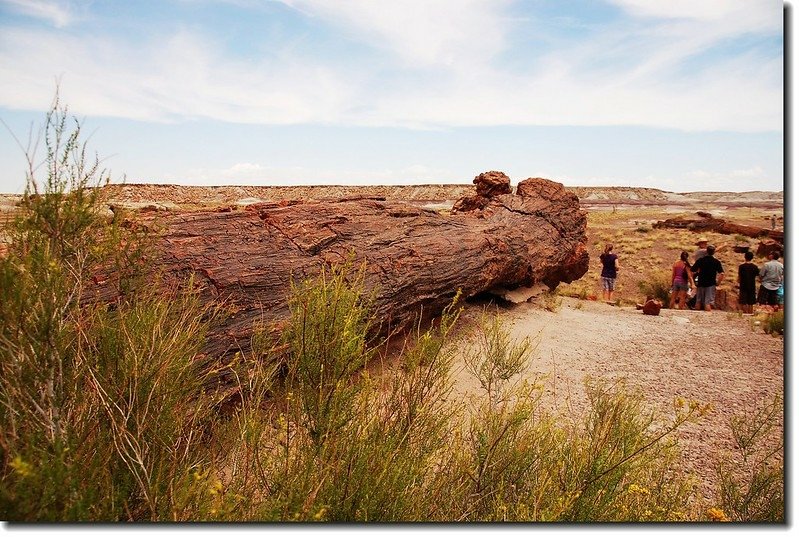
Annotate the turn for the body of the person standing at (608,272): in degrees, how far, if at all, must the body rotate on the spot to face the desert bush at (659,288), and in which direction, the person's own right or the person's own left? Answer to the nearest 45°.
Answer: approximately 45° to the person's own right

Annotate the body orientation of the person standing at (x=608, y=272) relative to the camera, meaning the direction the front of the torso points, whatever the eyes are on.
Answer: away from the camera

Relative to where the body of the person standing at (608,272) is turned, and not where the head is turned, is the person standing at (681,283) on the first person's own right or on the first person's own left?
on the first person's own right

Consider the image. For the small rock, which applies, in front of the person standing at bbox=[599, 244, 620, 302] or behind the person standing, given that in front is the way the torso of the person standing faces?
behind
